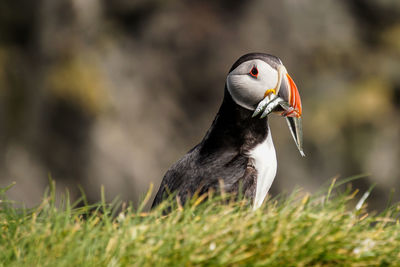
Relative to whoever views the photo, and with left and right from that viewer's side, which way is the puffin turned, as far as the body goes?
facing to the right of the viewer
